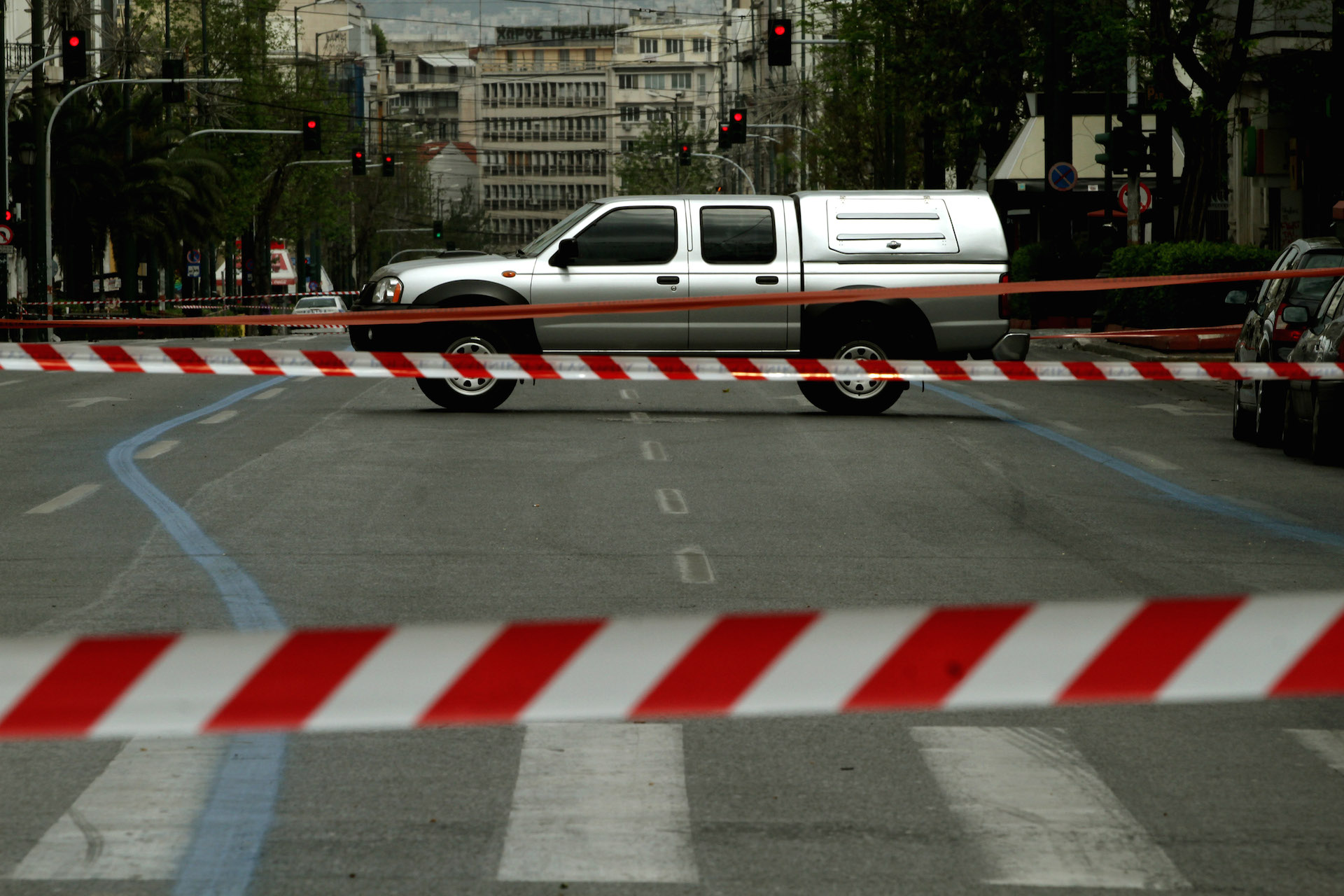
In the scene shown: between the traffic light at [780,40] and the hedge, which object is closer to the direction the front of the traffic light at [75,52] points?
the hedge

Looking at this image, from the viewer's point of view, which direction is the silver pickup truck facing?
to the viewer's left

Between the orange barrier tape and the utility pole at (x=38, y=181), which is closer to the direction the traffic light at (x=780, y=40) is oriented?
the orange barrier tape

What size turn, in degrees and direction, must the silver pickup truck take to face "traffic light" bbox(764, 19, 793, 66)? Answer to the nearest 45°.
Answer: approximately 90° to its right

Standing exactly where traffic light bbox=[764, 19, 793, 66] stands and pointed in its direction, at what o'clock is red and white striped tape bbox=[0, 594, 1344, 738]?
The red and white striped tape is roughly at 12 o'clock from the traffic light.

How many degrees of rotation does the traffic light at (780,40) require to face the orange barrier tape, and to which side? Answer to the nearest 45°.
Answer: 0° — it already faces it

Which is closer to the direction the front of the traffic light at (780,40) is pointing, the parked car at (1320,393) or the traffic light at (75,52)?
the parked car

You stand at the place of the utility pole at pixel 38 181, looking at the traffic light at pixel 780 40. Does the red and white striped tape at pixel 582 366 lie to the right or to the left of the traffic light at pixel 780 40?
right

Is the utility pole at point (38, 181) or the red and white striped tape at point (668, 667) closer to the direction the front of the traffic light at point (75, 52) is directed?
the red and white striped tape

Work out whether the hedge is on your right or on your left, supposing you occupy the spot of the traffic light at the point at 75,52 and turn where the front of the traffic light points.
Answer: on your left

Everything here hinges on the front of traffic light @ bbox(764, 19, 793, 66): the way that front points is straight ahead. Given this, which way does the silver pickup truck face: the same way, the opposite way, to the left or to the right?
to the right

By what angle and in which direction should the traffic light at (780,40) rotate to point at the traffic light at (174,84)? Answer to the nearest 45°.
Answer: approximately 135° to its right

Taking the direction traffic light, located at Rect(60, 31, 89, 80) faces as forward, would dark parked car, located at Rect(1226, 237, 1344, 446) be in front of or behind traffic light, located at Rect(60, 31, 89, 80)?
in front

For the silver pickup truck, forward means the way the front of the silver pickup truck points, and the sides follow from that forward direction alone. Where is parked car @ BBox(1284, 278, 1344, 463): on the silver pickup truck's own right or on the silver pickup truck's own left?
on the silver pickup truck's own left
